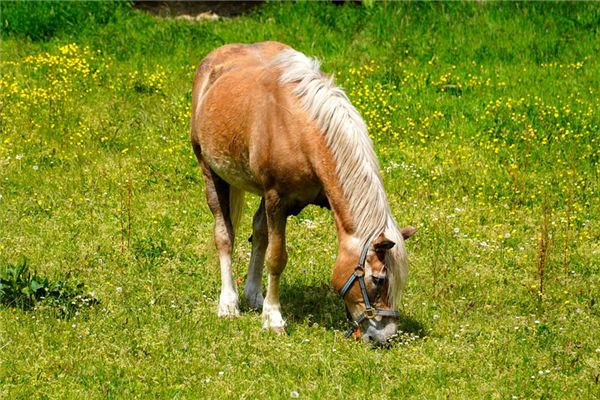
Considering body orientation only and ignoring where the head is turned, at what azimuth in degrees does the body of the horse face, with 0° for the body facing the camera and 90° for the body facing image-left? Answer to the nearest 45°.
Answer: approximately 315°

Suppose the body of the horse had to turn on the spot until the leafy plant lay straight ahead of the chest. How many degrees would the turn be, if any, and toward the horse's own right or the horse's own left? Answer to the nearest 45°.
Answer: approximately 135° to the horse's own right
